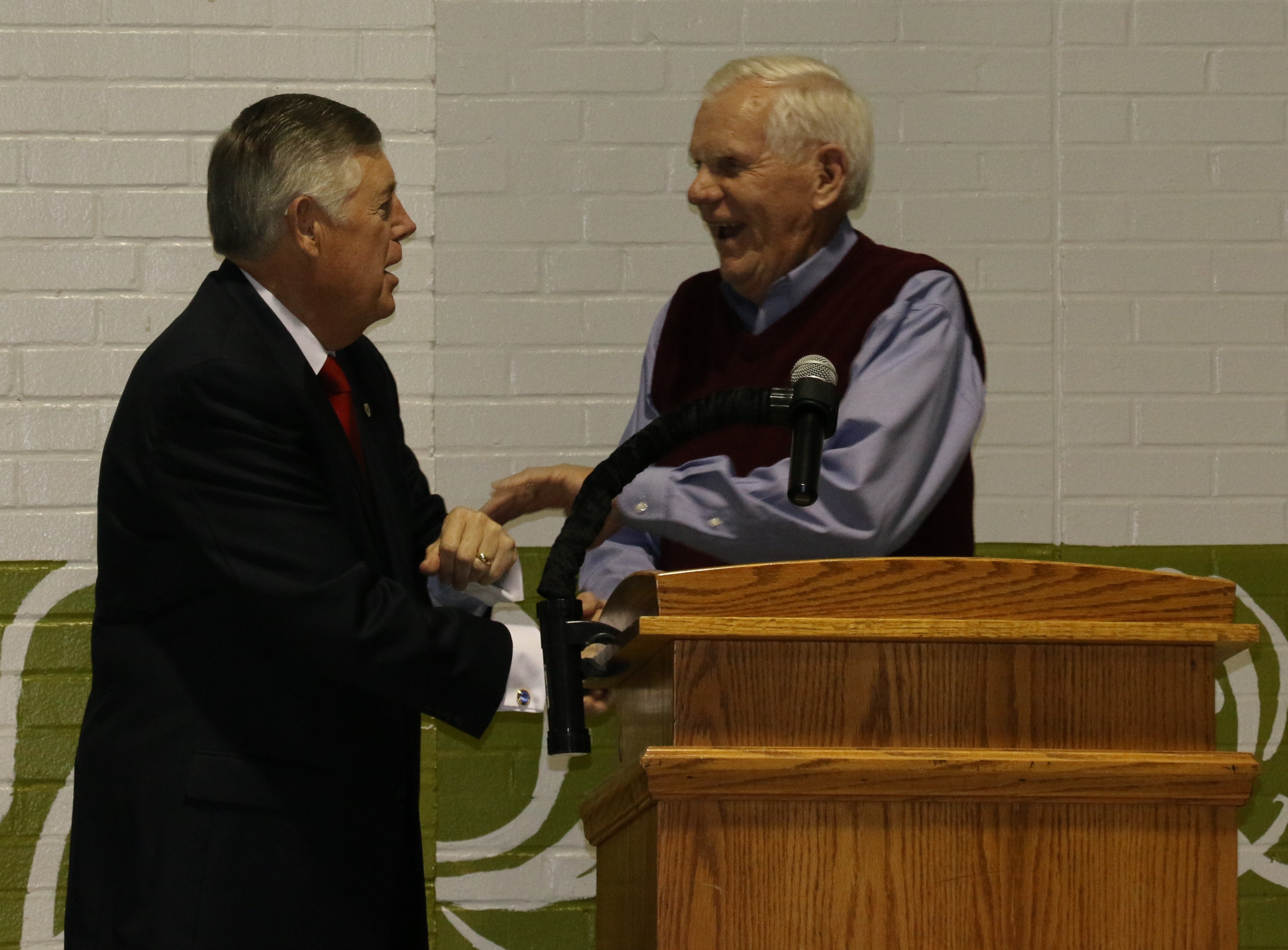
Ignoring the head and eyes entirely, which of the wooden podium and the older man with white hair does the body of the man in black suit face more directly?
the older man with white hair

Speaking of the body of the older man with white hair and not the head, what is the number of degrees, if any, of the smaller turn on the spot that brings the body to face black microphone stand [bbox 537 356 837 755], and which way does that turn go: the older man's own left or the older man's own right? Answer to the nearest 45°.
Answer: approximately 45° to the older man's own left

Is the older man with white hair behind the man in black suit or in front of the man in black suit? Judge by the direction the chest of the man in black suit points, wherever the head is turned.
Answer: in front

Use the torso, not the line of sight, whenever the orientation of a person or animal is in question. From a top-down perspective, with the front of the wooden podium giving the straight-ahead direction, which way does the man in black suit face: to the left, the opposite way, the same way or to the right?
to the left

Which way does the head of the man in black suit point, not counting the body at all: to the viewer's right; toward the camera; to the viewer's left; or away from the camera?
to the viewer's right

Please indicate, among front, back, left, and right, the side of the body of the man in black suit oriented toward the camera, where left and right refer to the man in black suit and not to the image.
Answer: right

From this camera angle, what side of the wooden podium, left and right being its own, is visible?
front

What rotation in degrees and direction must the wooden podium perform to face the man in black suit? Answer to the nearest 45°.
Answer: approximately 135° to its right

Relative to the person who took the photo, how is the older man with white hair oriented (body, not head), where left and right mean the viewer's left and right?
facing the viewer and to the left of the viewer

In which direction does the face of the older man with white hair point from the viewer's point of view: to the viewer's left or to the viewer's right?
to the viewer's left

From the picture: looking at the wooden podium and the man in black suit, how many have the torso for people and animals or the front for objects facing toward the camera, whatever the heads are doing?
1

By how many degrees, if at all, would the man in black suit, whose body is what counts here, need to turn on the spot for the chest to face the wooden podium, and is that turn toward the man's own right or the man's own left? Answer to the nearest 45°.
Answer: approximately 45° to the man's own right

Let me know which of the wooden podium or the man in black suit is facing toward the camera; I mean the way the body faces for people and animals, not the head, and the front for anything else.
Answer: the wooden podium

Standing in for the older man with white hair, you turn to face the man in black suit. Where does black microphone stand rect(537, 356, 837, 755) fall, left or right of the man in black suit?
left
